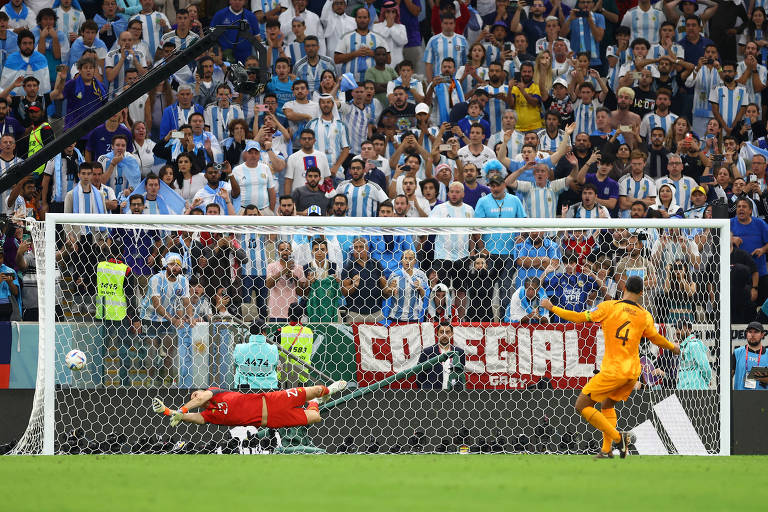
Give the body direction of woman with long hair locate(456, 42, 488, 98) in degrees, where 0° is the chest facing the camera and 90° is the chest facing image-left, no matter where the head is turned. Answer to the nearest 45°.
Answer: approximately 0°

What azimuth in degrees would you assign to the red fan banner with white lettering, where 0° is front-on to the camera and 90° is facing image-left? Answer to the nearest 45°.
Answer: approximately 0°

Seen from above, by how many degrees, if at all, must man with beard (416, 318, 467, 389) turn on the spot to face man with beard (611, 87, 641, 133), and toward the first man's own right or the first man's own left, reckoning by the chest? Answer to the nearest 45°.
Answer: approximately 135° to the first man's own left

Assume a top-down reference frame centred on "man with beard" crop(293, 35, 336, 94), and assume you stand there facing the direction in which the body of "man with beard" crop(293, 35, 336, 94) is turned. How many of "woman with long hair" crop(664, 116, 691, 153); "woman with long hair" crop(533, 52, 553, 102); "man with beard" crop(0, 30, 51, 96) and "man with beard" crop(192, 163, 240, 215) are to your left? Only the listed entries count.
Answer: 2

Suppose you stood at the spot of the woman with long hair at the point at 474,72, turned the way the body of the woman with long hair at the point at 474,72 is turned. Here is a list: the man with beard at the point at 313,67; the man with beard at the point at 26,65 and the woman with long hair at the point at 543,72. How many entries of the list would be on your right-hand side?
2

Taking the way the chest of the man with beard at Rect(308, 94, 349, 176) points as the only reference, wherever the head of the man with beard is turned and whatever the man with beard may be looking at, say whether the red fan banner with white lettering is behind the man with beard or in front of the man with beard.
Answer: in front
